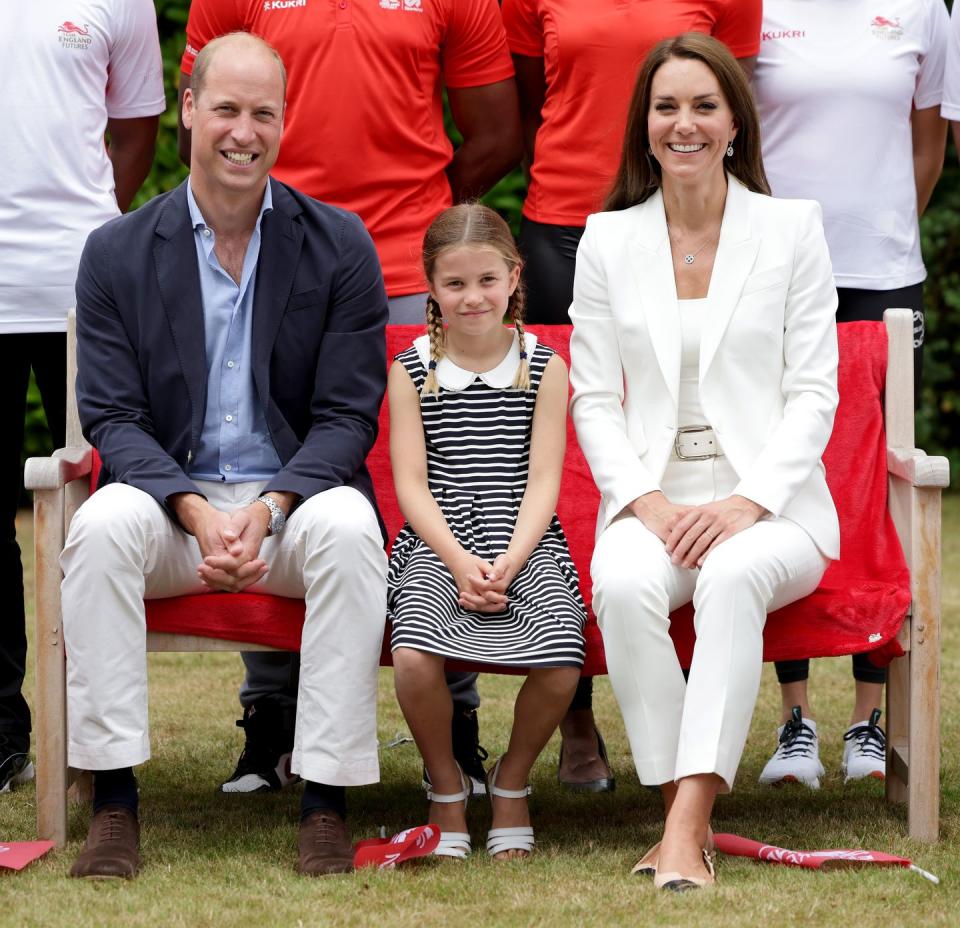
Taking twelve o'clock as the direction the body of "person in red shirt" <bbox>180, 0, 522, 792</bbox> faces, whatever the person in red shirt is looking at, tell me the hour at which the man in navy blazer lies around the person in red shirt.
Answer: The man in navy blazer is roughly at 1 o'clock from the person in red shirt.

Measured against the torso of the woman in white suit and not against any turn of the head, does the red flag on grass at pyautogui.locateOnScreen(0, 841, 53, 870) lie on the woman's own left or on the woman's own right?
on the woman's own right

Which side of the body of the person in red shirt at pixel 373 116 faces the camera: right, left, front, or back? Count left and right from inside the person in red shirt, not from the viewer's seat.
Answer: front

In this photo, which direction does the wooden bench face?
toward the camera

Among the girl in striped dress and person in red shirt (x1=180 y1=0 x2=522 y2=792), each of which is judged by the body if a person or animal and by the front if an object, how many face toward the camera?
2

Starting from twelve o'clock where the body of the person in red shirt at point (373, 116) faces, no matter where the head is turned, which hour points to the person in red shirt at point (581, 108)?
the person in red shirt at point (581, 108) is roughly at 9 o'clock from the person in red shirt at point (373, 116).

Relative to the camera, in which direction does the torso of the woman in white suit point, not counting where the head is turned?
toward the camera
